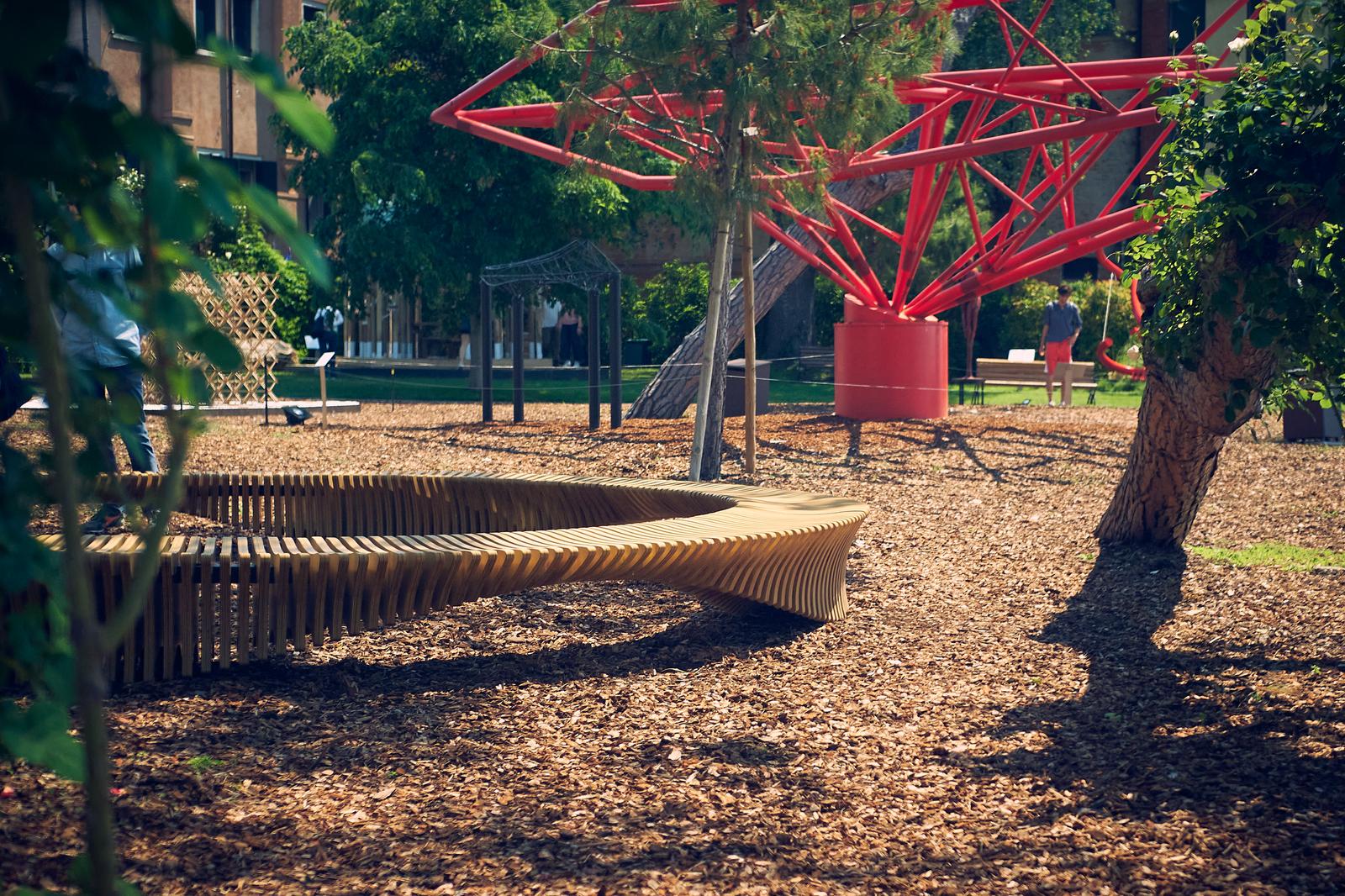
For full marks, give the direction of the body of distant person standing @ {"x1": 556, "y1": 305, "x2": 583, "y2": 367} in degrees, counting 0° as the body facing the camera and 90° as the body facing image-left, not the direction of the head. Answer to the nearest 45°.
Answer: approximately 0°

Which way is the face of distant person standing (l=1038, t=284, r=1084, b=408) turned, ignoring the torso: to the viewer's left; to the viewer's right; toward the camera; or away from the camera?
toward the camera

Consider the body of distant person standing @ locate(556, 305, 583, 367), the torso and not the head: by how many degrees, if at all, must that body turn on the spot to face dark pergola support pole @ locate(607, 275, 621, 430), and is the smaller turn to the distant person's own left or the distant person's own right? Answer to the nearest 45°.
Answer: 0° — they already face it

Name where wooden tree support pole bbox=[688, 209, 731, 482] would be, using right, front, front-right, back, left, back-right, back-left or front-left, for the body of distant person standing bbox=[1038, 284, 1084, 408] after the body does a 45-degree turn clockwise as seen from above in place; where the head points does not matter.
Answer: front-left

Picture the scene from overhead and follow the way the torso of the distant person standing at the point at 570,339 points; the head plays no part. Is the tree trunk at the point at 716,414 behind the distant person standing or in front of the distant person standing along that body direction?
in front

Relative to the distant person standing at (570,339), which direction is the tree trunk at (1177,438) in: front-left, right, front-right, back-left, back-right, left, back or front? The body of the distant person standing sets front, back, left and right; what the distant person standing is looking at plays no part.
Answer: front

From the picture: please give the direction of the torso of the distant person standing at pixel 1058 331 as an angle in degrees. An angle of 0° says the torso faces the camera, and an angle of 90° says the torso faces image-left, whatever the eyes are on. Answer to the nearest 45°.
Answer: approximately 0°

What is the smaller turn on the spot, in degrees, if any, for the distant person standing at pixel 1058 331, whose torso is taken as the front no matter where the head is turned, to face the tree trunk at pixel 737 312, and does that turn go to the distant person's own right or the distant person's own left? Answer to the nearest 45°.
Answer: approximately 45° to the distant person's own right

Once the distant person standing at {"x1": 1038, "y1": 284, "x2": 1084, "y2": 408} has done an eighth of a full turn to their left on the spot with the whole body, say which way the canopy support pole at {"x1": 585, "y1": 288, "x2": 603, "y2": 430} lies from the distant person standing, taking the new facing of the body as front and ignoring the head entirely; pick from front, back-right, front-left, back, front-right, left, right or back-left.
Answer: right

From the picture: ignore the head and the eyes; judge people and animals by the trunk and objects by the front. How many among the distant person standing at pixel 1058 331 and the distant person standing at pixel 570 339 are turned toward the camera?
2

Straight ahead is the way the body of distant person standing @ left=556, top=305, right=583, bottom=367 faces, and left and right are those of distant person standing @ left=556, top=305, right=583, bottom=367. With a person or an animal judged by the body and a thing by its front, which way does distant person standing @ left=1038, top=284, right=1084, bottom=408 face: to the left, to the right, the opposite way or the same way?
the same way

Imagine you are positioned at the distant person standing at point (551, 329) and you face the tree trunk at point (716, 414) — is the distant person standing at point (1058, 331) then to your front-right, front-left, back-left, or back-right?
front-left

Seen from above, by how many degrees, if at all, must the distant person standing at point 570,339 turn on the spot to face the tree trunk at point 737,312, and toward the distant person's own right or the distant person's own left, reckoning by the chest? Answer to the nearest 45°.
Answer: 0° — they already face it
